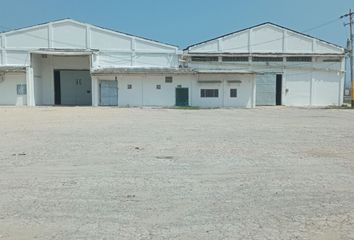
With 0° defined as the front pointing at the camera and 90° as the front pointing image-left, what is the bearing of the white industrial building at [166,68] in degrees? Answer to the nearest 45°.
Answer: approximately 0°

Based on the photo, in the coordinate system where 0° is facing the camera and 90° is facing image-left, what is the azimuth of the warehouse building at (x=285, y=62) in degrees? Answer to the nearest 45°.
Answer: approximately 0°
